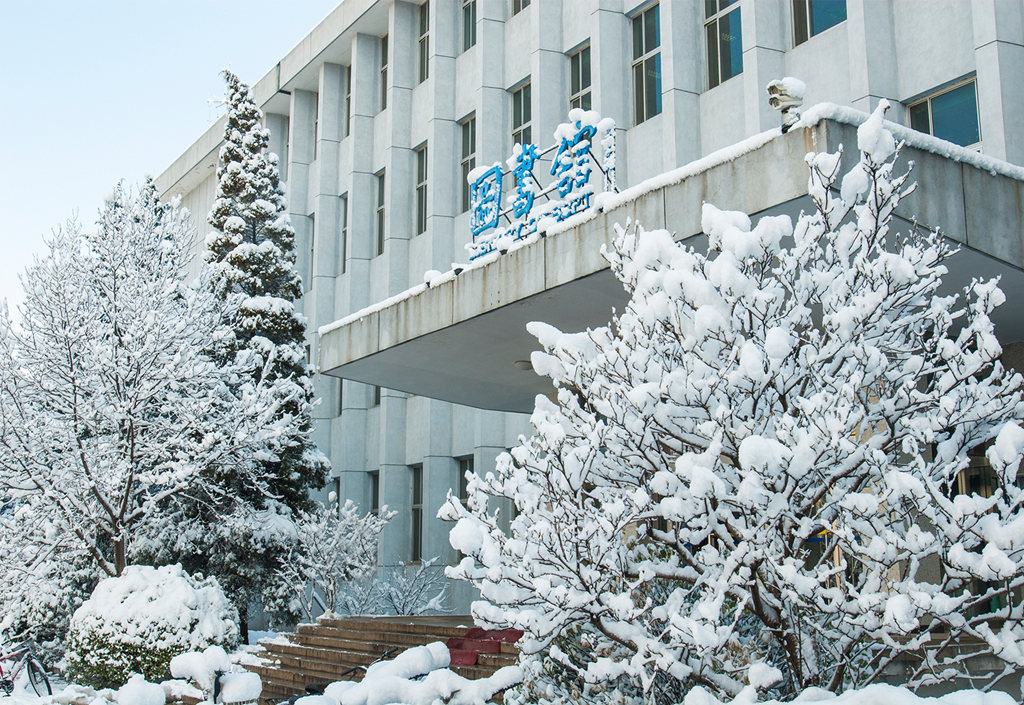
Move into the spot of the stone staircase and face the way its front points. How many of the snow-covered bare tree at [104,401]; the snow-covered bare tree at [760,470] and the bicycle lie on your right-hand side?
2

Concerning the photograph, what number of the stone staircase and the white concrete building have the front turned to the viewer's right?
0

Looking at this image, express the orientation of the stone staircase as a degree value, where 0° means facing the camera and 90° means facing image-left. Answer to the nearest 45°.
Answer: approximately 45°

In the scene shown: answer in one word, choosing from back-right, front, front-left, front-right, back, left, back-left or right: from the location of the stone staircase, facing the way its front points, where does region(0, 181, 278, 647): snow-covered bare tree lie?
right

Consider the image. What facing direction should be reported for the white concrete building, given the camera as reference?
facing the viewer and to the left of the viewer

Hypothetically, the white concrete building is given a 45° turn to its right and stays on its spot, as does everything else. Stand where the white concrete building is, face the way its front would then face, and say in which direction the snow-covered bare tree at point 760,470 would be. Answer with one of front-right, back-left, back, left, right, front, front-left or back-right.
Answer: left
